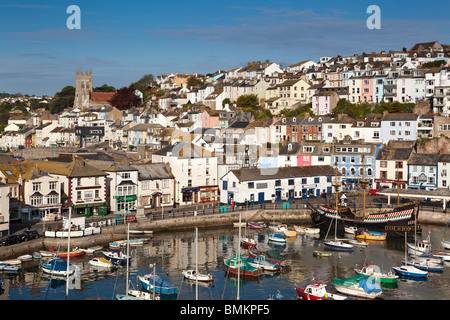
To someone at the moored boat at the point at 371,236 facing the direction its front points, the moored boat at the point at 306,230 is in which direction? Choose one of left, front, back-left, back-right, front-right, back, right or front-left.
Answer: front

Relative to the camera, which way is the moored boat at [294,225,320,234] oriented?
to the viewer's left

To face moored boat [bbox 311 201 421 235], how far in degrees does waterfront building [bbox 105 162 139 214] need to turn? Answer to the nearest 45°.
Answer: approximately 90° to its left

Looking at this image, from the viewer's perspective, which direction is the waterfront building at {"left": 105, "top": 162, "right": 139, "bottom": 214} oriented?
toward the camera

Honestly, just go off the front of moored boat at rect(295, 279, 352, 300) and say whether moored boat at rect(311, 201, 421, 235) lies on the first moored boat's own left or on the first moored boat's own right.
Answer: on the first moored boat's own right

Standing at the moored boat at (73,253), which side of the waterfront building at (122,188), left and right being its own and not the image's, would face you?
front

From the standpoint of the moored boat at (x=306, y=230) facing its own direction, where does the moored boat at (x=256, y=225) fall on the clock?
the moored boat at (x=256, y=225) is roughly at 12 o'clock from the moored boat at (x=306, y=230).

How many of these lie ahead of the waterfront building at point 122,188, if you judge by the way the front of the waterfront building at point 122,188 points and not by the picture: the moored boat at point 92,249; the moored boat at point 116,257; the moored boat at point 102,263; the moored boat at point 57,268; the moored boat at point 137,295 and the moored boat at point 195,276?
6

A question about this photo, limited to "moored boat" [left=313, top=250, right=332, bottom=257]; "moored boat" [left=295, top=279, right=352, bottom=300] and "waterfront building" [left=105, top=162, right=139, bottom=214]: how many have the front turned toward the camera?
1

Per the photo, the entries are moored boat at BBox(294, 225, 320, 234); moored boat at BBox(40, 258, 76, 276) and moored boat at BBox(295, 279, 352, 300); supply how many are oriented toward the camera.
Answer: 0

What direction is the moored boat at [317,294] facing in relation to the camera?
to the viewer's left

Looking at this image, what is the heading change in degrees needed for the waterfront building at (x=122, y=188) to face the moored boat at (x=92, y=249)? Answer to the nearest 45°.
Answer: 0° — it already faces it

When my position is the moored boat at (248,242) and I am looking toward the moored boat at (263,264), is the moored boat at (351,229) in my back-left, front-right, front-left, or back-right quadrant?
back-left

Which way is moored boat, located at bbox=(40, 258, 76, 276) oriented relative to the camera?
to the viewer's left

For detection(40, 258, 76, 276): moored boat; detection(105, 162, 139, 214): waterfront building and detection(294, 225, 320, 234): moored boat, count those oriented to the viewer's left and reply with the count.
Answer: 2

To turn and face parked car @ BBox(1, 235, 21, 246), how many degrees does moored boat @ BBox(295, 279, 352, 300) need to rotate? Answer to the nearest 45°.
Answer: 0° — it already faces it

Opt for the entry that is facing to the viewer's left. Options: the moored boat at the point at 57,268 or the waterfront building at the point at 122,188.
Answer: the moored boat
